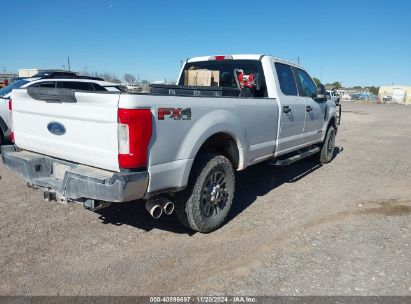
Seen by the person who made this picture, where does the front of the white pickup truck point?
facing away from the viewer and to the right of the viewer

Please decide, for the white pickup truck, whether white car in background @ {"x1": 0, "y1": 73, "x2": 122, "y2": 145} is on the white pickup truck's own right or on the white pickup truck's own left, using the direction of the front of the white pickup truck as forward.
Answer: on the white pickup truck's own left

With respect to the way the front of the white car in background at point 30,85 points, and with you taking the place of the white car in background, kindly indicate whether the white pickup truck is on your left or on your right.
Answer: on your left

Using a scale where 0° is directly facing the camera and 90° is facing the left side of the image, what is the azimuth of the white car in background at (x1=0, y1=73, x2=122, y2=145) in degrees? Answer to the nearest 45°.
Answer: approximately 45°

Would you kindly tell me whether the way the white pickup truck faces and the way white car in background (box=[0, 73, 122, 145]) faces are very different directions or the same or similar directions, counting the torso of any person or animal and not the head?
very different directions
